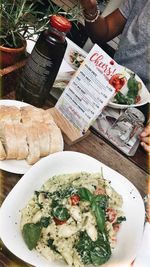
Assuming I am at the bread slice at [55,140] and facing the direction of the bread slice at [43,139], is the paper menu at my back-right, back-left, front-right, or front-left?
back-right

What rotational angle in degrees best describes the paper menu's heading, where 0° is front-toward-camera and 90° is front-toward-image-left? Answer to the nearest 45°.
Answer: approximately 0°
